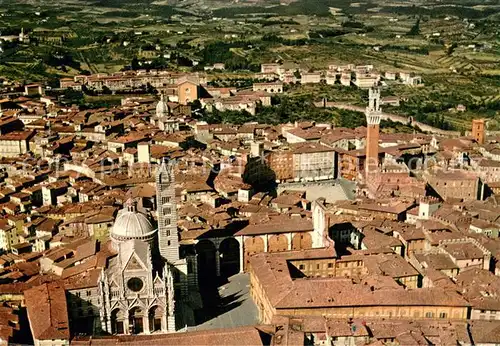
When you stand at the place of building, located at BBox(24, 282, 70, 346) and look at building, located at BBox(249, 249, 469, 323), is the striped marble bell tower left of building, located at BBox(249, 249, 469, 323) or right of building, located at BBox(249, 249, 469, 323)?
left

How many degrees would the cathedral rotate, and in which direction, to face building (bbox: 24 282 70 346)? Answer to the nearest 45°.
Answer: approximately 45° to its right

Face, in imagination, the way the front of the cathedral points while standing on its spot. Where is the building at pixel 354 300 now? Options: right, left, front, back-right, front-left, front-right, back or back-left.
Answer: left

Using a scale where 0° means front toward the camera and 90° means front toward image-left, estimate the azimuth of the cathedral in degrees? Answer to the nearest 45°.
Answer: approximately 0°
